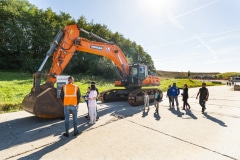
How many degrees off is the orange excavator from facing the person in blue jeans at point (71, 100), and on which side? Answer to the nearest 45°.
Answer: approximately 45° to its left

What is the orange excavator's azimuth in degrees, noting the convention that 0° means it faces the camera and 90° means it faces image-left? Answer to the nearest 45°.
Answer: approximately 45°
